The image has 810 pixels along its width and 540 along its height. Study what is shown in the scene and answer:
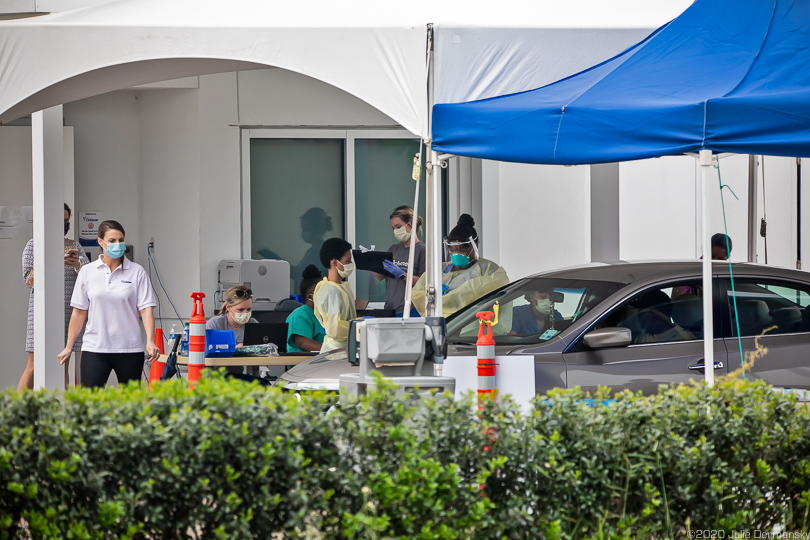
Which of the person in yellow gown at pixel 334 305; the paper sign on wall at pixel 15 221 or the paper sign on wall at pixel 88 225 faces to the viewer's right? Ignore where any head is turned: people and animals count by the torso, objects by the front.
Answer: the person in yellow gown

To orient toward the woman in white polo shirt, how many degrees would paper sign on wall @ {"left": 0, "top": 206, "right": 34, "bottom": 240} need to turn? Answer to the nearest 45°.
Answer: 0° — it already faces them

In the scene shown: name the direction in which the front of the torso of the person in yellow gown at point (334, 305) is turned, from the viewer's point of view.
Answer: to the viewer's right

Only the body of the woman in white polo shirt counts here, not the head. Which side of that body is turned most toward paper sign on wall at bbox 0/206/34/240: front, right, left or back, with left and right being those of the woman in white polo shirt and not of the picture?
back

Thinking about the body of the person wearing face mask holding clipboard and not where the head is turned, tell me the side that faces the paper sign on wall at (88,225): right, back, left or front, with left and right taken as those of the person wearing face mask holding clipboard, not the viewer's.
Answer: right

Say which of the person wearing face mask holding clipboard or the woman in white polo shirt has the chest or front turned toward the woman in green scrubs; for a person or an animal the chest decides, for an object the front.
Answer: the person wearing face mask holding clipboard

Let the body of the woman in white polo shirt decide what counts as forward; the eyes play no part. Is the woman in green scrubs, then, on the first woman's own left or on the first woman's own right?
on the first woman's own left

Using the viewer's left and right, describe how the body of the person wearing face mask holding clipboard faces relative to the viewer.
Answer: facing the viewer and to the left of the viewer

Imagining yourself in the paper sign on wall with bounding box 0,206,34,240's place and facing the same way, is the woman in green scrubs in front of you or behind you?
in front

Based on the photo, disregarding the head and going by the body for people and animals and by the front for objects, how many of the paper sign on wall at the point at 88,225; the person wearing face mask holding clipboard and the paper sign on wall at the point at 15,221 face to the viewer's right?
0

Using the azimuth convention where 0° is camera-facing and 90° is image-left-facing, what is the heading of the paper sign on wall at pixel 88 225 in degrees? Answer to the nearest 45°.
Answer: approximately 0°

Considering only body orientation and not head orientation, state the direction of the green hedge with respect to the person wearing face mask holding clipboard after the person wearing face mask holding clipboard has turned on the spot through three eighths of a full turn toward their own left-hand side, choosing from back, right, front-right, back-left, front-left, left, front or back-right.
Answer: right

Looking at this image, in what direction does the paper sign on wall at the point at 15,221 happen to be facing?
toward the camera

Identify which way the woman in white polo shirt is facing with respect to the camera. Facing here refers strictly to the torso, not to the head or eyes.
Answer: toward the camera
